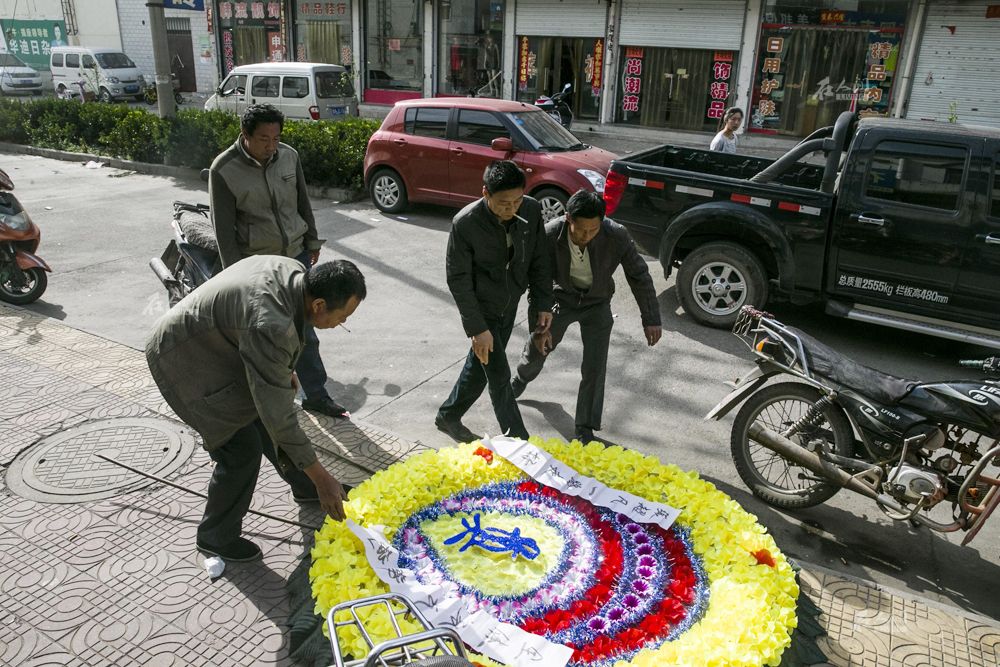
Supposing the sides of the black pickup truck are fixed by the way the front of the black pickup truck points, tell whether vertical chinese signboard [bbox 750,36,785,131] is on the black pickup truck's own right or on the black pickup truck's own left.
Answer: on the black pickup truck's own left

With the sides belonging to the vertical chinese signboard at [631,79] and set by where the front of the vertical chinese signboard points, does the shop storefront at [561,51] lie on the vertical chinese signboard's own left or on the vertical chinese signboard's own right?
on the vertical chinese signboard's own right

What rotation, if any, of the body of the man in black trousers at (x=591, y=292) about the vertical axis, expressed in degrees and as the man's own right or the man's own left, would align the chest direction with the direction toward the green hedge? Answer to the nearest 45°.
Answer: approximately 135° to the man's own right

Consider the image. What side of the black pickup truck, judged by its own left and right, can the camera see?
right

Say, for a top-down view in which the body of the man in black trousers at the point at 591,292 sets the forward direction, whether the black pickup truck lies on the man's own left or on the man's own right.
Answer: on the man's own left

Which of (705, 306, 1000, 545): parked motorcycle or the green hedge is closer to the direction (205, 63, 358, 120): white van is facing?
the green hedge

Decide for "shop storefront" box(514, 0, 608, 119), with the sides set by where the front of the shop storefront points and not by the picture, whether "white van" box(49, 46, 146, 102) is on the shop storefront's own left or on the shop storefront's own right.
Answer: on the shop storefront's own right
